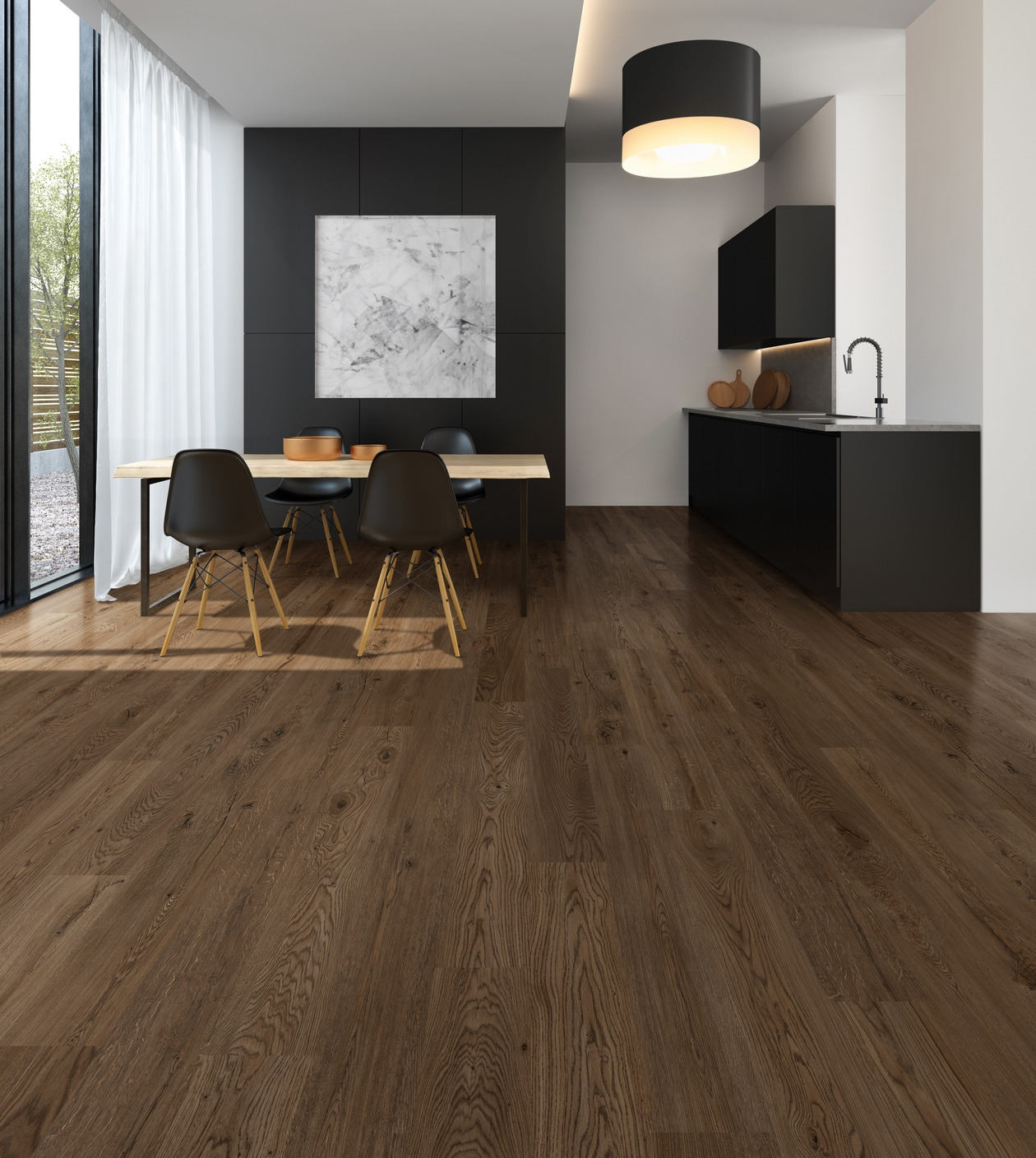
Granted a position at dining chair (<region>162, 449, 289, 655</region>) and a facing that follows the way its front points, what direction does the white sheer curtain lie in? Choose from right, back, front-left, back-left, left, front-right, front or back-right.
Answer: front-left

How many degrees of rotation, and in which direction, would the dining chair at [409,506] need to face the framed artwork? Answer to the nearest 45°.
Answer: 0° — it already faces it

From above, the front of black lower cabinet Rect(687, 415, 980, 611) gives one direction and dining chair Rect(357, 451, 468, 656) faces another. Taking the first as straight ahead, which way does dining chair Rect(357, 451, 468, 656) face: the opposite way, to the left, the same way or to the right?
to the right

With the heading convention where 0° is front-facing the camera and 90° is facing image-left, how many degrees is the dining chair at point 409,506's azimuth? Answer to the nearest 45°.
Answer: approximately 180°

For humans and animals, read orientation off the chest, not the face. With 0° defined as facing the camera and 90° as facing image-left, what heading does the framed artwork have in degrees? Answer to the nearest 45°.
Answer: approximately 0°

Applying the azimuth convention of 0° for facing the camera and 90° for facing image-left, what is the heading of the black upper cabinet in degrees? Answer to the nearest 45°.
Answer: approximately 90°
